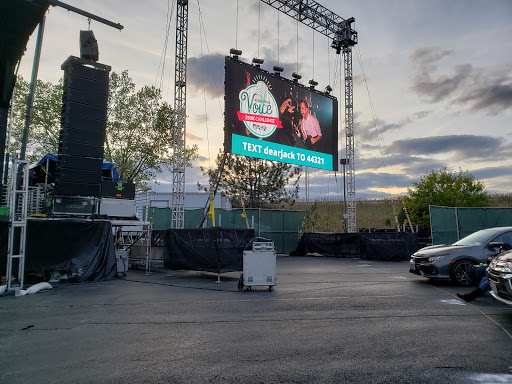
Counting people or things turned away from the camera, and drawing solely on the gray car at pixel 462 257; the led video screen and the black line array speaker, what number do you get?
0

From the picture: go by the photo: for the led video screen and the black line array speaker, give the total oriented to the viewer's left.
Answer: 0

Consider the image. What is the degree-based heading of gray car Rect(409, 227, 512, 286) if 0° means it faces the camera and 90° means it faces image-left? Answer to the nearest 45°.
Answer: approximately 45°

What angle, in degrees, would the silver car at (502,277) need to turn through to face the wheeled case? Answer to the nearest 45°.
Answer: approximately 45° to its right

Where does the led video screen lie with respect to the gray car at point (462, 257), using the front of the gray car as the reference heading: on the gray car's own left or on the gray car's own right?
on the gray car's own right

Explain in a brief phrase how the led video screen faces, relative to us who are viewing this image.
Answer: facing the viewer and to the right of the viewer

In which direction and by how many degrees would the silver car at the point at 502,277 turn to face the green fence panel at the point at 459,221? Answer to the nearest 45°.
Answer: approximately 135° to its right

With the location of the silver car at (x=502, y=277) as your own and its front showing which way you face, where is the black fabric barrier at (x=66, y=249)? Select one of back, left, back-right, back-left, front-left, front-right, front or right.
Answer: front-right

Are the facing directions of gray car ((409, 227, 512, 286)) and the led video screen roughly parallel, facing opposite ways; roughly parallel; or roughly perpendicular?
roughly perpendicular

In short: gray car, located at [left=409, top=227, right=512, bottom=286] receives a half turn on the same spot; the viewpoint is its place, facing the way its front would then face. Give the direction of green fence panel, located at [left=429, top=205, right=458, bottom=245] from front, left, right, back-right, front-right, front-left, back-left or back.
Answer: front-left

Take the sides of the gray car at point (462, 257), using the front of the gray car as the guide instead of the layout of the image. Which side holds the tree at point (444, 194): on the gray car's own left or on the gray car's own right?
on the gray car's own right

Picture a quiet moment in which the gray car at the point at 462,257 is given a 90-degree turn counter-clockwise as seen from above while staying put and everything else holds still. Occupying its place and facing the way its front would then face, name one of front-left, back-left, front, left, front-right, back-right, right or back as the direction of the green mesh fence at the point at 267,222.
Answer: back

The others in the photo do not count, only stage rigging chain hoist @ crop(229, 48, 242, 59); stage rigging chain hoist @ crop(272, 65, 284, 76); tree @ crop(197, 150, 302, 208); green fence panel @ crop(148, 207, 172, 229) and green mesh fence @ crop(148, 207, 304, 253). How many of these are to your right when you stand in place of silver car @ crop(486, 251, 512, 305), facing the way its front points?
5

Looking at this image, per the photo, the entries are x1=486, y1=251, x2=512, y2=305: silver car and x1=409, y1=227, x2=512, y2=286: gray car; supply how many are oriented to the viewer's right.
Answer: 0

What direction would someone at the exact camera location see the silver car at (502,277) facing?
facing the viewer and to the left of the viewer
